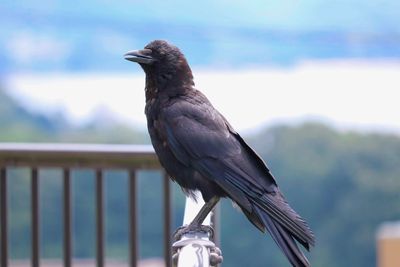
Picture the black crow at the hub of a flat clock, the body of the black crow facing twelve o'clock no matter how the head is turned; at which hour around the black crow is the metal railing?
The metal railing is roughly at 1 o'clock from the black crow.

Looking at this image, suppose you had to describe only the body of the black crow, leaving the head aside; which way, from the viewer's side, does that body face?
to the viewer's left
